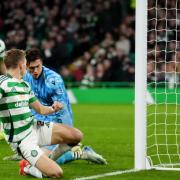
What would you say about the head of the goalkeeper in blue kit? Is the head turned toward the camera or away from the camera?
toward the camera

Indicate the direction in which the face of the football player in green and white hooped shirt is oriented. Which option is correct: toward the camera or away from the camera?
away from the camera

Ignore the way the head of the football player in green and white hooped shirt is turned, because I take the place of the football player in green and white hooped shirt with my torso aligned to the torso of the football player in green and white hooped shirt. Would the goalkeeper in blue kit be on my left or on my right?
on my left

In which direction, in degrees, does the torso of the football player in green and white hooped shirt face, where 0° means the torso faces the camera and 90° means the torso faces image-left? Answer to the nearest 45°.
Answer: approximately 315°

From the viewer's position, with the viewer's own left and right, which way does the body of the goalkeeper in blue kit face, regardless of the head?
facing the viewer and to the left of the viewer
